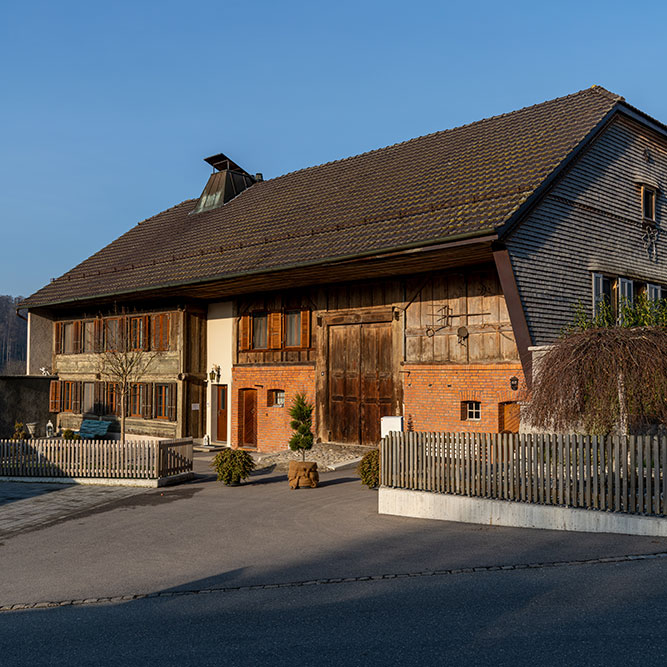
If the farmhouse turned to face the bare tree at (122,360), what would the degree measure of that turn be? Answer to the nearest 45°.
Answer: approximately 90° to its right

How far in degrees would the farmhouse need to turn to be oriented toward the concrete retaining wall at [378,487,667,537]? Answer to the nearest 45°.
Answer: approximately 45° to its left

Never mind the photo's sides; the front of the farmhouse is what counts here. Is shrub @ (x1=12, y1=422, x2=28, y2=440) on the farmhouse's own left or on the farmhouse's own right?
on the farmhouse's own right

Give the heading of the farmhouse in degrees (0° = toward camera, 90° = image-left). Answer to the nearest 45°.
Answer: approximately 45°

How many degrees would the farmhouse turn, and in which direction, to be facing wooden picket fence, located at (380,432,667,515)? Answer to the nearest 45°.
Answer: approximately 45° to its left

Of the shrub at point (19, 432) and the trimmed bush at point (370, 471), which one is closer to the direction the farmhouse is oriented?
the trimmed bush

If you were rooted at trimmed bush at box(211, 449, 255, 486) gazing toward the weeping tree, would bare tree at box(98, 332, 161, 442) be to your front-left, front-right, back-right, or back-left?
back-left
